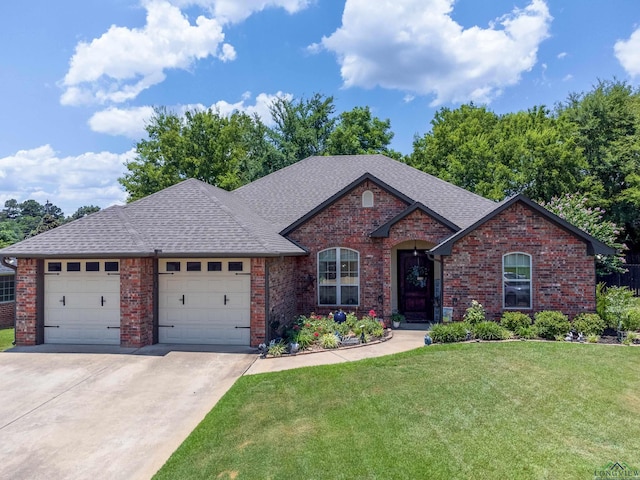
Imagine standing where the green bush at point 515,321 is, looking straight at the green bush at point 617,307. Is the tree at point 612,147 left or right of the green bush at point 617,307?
left

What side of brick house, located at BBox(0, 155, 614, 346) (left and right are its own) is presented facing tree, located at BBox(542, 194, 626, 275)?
left

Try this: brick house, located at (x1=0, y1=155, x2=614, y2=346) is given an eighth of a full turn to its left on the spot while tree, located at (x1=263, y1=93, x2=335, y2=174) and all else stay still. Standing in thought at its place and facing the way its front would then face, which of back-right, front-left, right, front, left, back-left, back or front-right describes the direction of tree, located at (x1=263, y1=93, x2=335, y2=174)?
back-left

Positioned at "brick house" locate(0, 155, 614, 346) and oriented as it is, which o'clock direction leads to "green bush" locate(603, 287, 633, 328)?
The green bush is roughly at 9 o'clock from the brick house.

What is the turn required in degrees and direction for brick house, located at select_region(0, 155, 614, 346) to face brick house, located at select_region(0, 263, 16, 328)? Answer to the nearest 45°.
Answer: approximately 135° to its right

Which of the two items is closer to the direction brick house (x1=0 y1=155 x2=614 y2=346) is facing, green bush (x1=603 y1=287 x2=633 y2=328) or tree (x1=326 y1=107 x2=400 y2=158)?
the green bush

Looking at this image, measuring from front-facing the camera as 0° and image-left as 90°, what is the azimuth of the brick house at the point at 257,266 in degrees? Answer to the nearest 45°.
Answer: approximately 0°

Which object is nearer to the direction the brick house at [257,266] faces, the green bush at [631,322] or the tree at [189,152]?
the green bush

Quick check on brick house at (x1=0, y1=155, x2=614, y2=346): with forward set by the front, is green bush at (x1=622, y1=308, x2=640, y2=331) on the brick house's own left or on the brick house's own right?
on the brick house's own left

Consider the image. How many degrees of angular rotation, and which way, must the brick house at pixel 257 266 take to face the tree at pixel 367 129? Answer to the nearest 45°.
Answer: approximately 180°

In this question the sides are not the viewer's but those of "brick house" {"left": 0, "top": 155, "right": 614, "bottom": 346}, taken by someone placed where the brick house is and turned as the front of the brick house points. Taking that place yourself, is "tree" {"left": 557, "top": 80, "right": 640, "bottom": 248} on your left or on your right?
on your left
